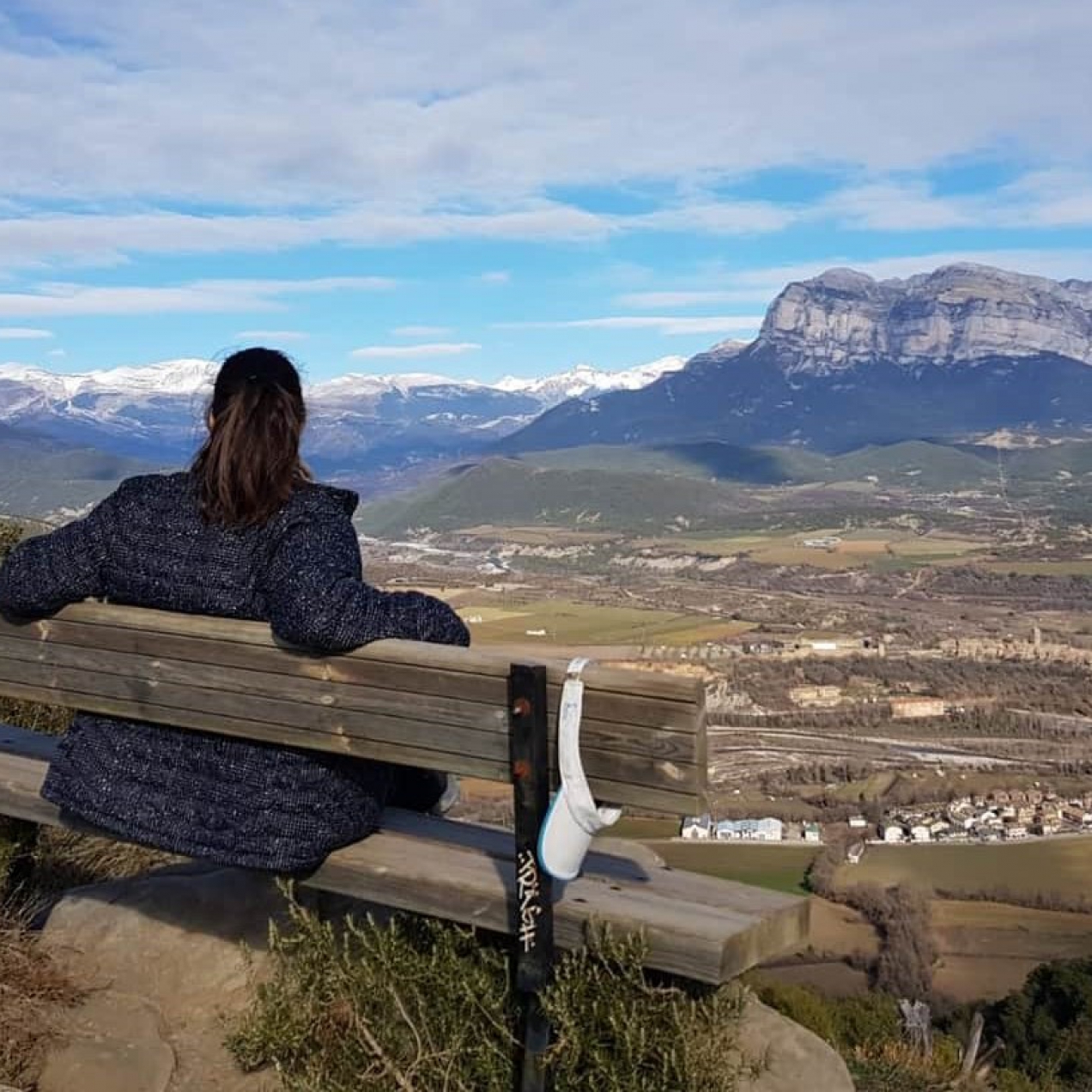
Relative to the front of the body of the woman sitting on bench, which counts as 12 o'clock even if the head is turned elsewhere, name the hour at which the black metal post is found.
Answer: The black metal post is roughly at 3 o'clock from the woman sitting on bench.

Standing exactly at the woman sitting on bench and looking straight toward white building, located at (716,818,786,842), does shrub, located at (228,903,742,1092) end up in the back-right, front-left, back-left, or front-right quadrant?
back-right

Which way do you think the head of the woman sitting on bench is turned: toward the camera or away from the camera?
away from the camera

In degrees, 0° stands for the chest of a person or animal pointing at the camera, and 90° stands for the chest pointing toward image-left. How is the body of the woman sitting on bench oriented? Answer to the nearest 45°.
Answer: approximately 225°
